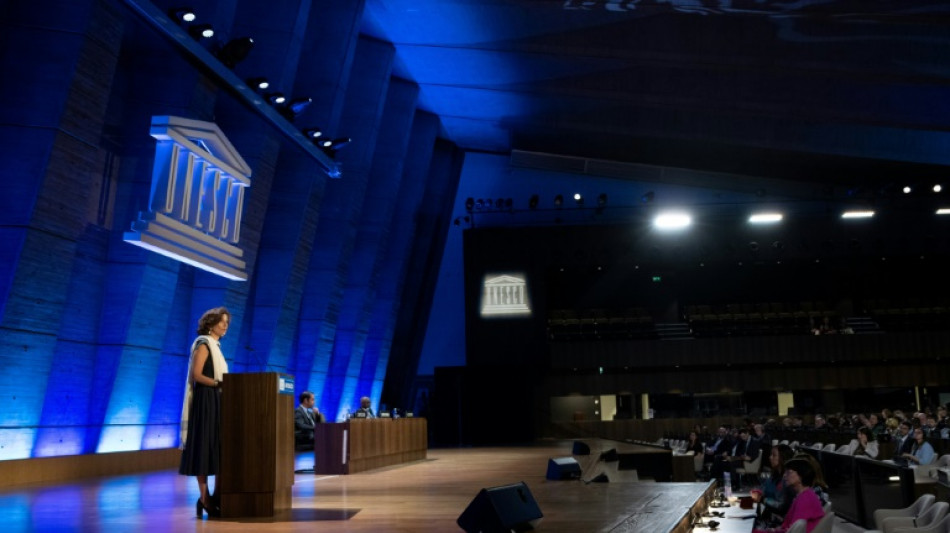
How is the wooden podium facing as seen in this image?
to the viewer's right

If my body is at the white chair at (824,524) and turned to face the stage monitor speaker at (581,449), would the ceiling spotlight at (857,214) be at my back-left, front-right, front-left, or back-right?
front-right

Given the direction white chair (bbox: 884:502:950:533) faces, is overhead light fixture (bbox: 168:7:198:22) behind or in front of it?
in front

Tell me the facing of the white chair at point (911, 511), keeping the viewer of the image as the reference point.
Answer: facing to the left of the viewer

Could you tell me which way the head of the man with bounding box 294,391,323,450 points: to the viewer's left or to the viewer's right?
to the viewer's right

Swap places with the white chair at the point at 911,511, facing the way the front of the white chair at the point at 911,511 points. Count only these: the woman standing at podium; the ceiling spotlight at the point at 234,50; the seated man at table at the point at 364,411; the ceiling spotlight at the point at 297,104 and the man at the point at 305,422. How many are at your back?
0

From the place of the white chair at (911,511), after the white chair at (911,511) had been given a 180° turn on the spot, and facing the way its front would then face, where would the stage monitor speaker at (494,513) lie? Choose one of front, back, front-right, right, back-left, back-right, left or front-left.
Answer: back-right

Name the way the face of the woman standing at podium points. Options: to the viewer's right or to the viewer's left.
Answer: to the viewer's right

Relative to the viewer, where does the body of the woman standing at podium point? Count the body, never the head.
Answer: to the viewer's right

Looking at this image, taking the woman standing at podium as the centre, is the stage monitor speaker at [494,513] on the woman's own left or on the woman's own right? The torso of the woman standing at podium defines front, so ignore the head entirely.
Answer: on the woman's own right

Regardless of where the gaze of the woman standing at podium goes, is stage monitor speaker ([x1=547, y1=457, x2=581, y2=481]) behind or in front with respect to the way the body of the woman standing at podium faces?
in front

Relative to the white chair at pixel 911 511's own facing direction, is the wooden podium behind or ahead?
ahead

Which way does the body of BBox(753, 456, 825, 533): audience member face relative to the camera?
to the viewer's left

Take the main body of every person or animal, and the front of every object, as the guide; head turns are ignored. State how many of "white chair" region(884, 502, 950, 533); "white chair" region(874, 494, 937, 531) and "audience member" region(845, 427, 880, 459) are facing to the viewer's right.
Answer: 0
